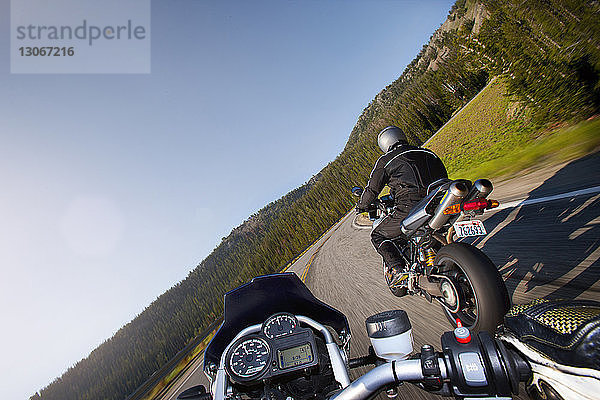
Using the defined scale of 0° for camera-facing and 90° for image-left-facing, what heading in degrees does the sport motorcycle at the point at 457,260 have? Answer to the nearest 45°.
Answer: approximately 135°

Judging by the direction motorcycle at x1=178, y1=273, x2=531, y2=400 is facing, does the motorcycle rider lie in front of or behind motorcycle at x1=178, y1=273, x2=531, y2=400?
in front

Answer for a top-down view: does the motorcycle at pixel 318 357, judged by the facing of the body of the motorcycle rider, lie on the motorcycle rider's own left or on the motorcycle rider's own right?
on the motorcycle rider's own left

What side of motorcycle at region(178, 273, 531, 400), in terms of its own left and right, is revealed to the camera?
back

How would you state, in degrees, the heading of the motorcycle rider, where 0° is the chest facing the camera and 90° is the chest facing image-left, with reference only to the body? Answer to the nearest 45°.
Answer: approximately 135°

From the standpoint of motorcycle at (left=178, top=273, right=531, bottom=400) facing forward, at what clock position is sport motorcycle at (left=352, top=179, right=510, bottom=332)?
The sport motorcycle is roughly at 2 o'clock from the motorcycle.
